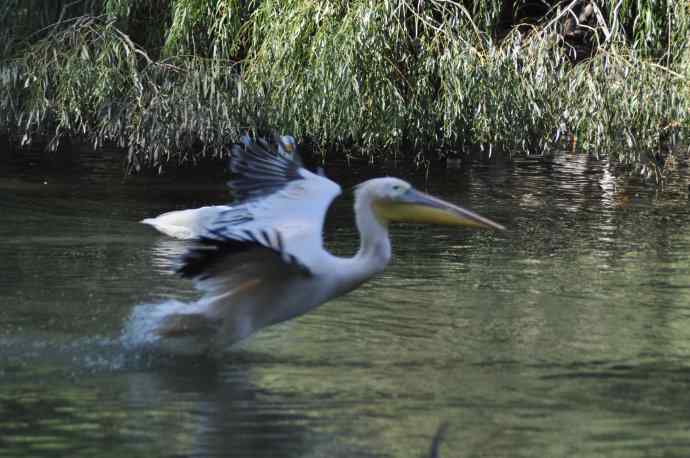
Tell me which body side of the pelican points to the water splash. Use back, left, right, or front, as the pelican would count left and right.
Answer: back

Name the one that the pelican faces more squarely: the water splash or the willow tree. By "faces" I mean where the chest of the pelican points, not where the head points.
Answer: the willow tree

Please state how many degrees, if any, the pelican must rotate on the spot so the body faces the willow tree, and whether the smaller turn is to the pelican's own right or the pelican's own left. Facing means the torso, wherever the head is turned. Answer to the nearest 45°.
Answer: approximately 90° to the pelican's own left

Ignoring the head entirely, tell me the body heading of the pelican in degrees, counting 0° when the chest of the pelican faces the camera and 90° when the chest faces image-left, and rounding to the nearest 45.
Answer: approximately 270°
